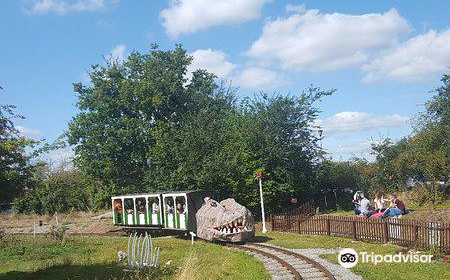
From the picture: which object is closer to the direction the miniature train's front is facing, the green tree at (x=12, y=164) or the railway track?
the railway track

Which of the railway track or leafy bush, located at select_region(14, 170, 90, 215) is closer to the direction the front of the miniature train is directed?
the railway track

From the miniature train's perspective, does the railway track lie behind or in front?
in front

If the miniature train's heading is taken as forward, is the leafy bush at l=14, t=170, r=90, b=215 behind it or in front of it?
behind

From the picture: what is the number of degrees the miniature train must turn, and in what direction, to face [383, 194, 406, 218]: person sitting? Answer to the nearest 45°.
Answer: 0° — it already faces them

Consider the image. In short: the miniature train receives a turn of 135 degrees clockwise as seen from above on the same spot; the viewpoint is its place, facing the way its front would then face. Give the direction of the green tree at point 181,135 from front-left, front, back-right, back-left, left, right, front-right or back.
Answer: right

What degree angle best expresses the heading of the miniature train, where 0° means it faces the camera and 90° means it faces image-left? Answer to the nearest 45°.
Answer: approximately 315°

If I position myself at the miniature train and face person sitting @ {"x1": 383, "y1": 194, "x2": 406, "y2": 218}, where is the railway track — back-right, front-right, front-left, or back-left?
front-right
